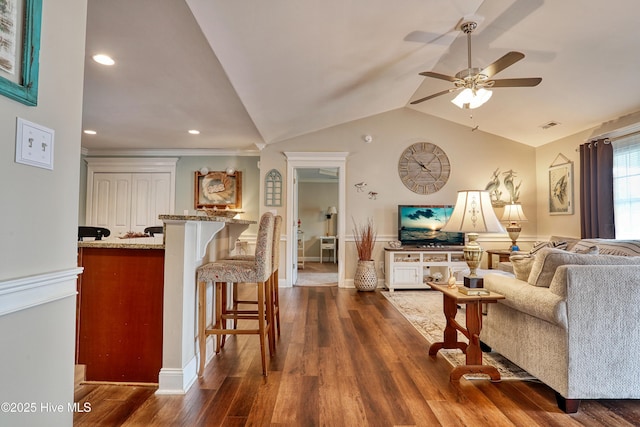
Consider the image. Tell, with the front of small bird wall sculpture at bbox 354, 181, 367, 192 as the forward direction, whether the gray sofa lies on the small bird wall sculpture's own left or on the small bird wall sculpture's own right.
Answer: on the small bird wall sculpture's own left

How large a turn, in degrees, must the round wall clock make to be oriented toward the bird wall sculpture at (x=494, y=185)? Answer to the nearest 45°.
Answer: approximately 90° to its left

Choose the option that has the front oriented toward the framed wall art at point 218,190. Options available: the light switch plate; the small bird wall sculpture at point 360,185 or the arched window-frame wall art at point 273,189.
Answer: the small bird wall sculpture

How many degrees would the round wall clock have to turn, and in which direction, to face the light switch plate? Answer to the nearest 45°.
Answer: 0° — it already faces it

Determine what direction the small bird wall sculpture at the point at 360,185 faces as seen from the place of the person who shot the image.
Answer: facing to the left of the viewer

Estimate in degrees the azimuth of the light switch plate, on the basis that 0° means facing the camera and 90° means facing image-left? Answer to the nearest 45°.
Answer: approximately 315°

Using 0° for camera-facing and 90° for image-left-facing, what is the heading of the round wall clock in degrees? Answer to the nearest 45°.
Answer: approximately 0°

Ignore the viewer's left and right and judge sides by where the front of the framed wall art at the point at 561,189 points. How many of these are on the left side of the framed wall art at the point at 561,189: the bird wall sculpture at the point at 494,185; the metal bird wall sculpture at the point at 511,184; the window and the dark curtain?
2

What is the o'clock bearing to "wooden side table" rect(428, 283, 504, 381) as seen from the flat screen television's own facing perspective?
The wooden side table is roughly at 12 o'clock from the flat screen television.

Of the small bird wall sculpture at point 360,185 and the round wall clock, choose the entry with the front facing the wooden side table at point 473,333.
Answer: the round wall clock

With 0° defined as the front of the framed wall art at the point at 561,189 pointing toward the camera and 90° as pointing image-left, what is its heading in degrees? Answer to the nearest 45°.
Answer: approximately 45°
